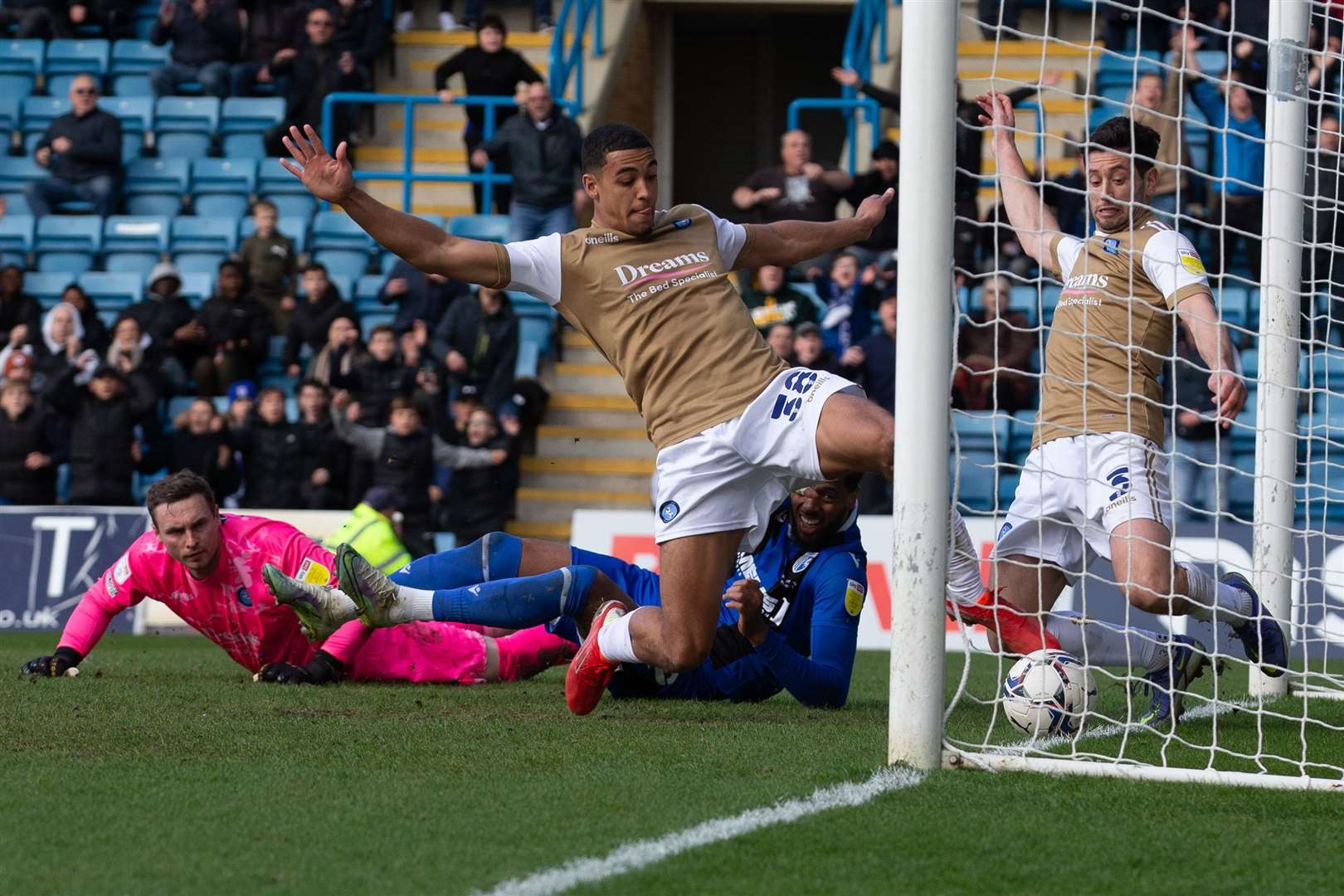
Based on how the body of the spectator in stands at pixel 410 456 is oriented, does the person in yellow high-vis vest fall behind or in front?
in front

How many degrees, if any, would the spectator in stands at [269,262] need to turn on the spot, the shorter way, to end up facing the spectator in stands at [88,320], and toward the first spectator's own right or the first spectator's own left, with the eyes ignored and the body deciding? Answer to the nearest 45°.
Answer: approximately 90° to the first spectator's own right

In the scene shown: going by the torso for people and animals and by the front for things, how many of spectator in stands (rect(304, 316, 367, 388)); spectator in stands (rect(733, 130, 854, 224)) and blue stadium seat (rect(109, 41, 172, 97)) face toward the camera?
3

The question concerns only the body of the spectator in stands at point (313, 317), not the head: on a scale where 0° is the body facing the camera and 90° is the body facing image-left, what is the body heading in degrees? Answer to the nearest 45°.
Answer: approximately 0°

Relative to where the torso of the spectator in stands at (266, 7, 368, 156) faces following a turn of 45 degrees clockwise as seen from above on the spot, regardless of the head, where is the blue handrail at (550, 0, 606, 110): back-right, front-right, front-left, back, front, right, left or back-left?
back-left

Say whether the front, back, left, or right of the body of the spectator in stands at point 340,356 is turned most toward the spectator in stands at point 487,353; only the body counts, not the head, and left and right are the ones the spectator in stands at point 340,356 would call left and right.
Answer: left
